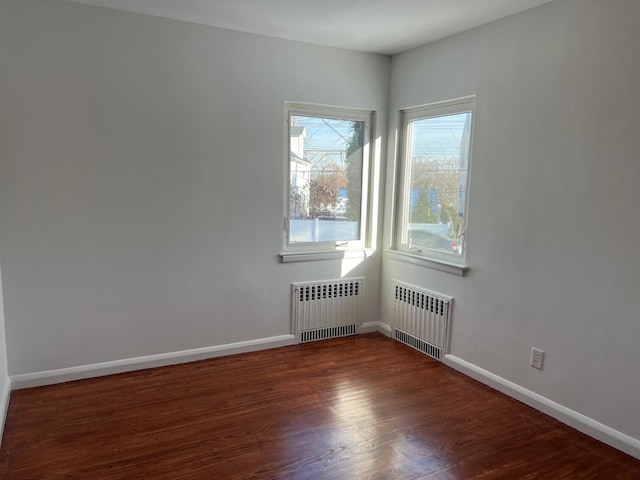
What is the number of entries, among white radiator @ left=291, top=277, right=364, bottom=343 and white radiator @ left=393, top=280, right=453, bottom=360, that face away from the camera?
0

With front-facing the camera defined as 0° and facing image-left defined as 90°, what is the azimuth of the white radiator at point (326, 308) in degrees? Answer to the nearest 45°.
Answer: approximately 315°

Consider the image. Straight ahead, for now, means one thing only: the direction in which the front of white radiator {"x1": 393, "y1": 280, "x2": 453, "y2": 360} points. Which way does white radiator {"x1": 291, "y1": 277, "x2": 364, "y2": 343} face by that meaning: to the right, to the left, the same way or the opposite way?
to the left

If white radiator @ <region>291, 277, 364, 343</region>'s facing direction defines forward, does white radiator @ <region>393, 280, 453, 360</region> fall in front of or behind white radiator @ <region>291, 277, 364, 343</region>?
in front

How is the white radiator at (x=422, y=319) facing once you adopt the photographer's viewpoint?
facing the viewer and to the left of the viewer

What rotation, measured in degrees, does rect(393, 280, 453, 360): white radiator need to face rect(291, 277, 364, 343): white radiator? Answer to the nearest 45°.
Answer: approximately 45° to its right
